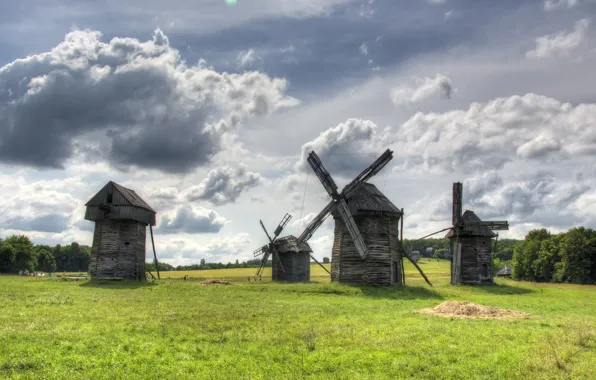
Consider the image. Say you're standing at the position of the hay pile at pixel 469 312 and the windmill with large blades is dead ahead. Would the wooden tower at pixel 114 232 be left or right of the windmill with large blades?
left

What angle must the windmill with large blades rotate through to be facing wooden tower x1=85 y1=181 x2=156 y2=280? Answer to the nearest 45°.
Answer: approximately 45° to its right

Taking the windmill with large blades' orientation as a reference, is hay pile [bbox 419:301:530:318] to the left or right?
on its left

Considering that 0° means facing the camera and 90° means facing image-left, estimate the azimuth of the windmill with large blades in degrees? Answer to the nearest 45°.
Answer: approximately 45°
